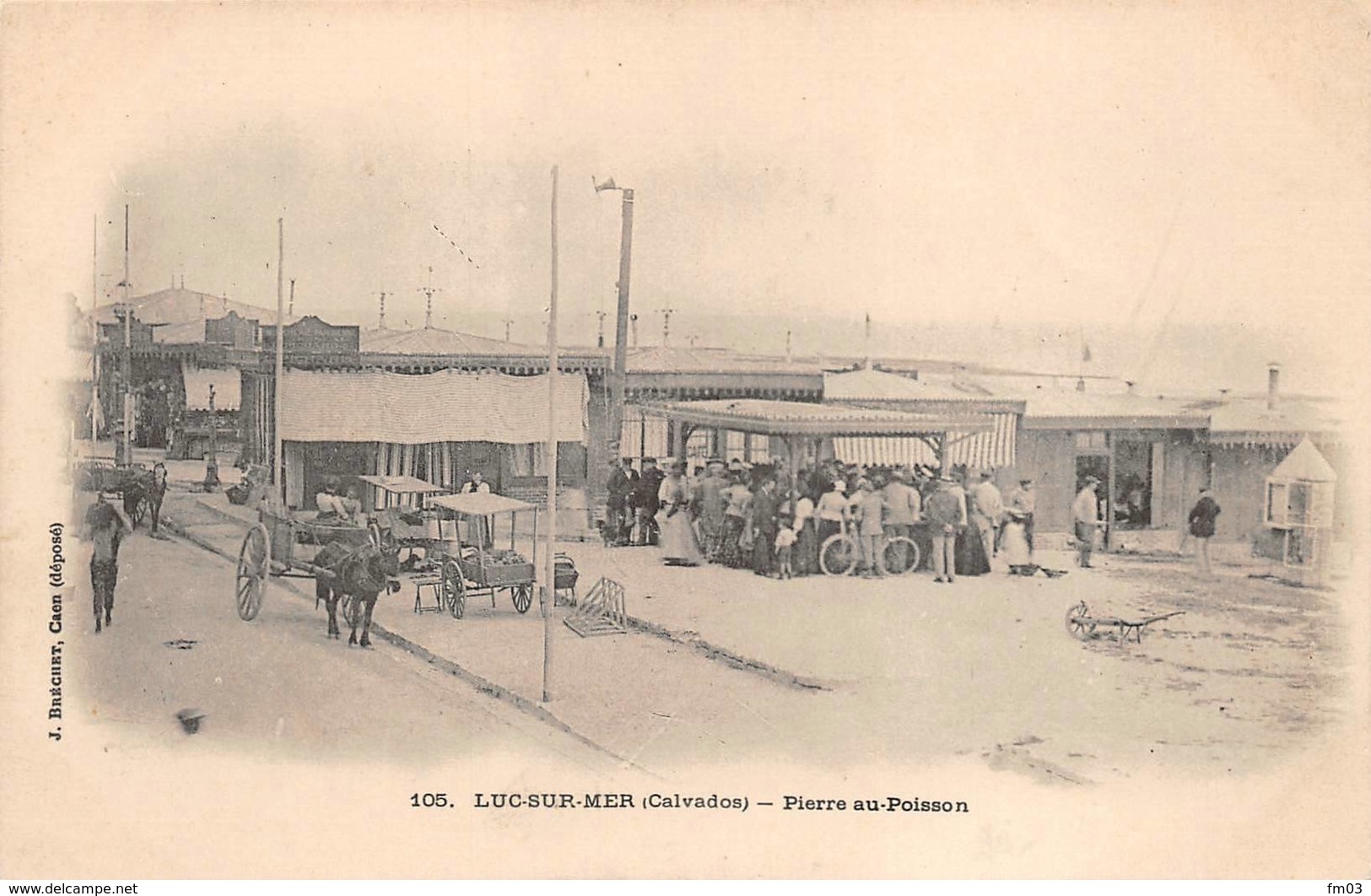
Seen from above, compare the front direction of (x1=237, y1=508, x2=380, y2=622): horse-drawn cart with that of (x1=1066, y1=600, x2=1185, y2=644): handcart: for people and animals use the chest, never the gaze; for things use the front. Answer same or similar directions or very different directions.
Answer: very different directions

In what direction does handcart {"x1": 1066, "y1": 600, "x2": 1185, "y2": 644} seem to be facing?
to the viewer's left

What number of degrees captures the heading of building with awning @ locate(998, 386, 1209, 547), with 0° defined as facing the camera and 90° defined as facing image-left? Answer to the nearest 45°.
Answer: approximately 0°

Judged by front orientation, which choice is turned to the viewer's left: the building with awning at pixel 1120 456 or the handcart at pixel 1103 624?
the handcart

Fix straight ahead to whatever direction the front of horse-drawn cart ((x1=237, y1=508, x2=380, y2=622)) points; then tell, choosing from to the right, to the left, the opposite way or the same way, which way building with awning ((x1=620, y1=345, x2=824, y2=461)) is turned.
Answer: to the right

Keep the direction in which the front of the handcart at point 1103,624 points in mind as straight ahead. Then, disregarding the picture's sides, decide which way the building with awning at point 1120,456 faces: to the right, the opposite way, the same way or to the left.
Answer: to the left

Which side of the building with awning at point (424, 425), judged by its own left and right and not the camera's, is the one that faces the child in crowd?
left
